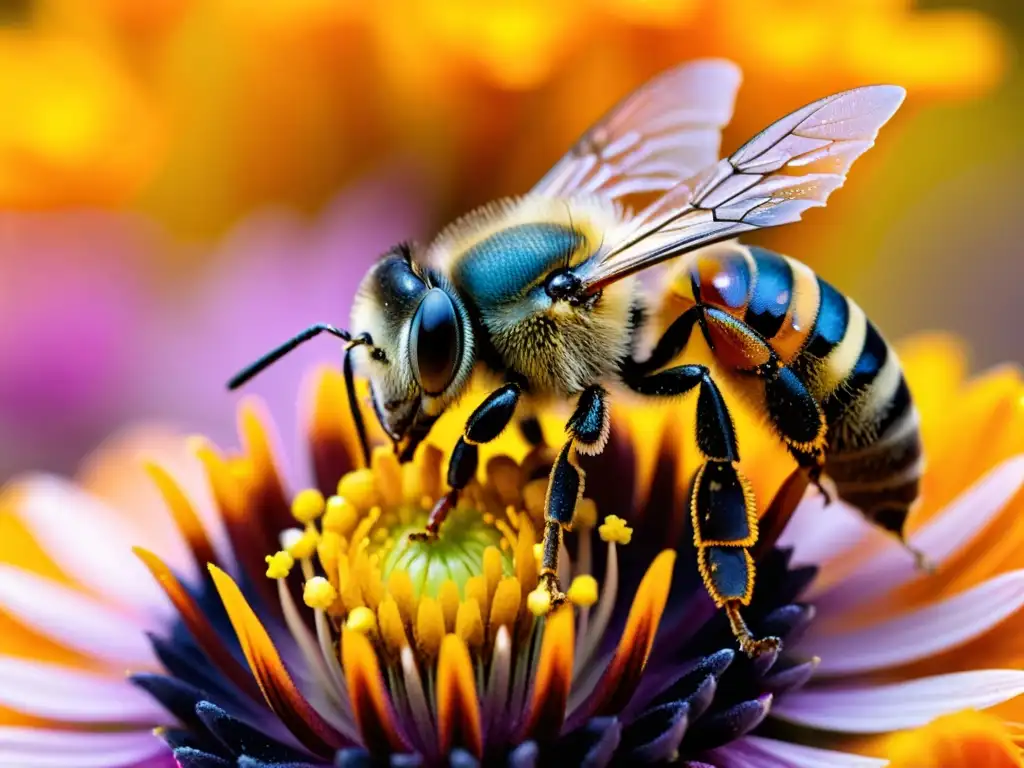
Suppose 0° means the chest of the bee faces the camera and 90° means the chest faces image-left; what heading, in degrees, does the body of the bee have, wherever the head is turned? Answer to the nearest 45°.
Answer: approximately 90°
